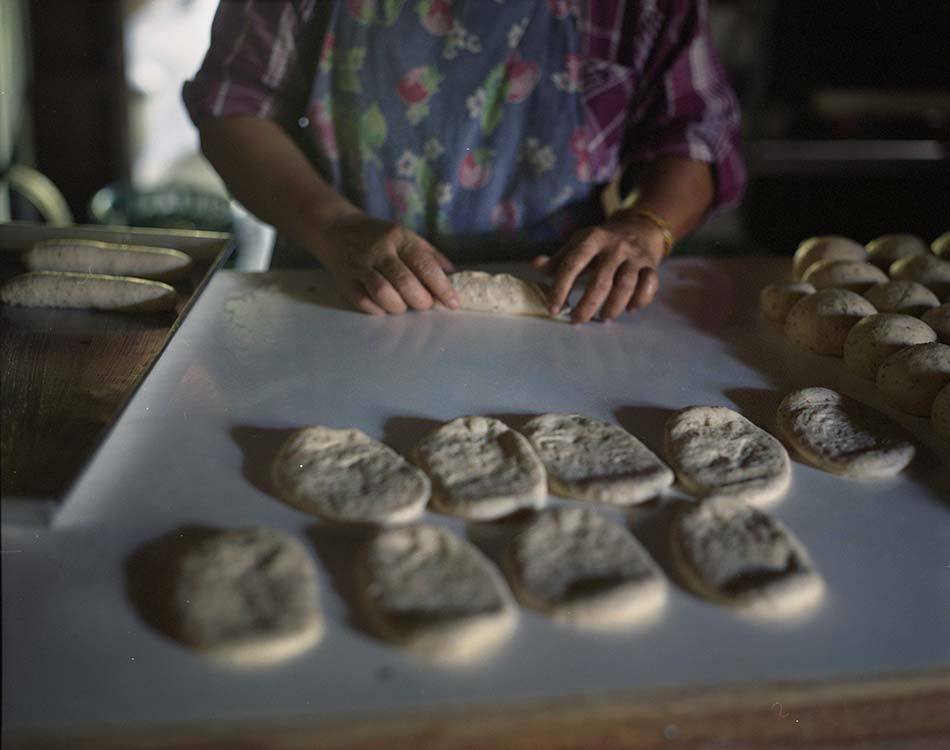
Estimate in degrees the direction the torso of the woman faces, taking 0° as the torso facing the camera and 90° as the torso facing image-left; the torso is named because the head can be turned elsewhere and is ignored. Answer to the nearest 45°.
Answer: approximately 0°

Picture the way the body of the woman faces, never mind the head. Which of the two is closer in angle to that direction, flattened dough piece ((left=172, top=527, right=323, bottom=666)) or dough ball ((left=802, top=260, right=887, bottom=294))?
the flattened dough piece

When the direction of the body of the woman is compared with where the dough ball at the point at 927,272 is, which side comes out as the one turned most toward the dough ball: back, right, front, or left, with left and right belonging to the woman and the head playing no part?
left

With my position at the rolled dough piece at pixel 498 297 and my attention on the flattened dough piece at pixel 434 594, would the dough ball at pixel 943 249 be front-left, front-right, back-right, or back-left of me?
back-left

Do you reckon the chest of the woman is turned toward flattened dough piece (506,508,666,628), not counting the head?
yes

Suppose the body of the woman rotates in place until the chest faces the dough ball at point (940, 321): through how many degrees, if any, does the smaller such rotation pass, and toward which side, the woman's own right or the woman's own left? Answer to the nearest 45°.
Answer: approximately 45° to the woman's own left

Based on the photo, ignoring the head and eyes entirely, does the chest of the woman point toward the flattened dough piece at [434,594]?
yes

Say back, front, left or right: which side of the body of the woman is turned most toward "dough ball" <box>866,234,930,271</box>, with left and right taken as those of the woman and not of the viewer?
left
